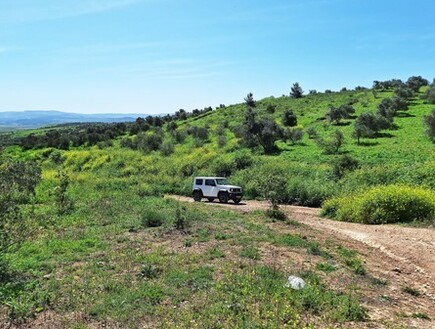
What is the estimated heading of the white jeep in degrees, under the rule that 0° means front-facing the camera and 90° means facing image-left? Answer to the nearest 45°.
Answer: approximately 315°

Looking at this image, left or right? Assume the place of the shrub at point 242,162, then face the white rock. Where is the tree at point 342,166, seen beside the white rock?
left

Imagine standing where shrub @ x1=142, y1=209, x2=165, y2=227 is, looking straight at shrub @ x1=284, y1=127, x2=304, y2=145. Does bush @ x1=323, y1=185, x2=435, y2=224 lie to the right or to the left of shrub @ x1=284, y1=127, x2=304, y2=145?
right

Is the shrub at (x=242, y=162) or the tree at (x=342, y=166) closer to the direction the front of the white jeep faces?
the tree

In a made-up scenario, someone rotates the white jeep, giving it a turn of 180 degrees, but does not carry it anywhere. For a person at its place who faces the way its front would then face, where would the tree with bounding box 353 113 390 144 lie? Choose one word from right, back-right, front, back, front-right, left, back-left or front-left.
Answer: right

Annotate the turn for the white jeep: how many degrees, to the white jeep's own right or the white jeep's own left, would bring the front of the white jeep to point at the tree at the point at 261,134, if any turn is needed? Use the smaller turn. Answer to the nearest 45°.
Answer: approximately 135° to the white jeep's own left

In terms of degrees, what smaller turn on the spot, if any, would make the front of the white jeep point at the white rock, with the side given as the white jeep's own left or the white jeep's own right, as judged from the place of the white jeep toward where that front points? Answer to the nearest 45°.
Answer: approximately 45° to the white jeep's own right

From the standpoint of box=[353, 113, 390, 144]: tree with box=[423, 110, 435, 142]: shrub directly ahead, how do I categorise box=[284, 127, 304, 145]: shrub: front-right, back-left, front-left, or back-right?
back-right

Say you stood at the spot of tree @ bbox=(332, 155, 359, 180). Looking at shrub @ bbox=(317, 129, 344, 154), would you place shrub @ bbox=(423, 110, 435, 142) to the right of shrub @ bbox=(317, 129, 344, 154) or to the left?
right

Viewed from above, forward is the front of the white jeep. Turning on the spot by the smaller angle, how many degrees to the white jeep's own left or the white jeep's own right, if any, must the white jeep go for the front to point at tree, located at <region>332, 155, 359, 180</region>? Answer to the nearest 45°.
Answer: approximately 45° to the white jeep's own left

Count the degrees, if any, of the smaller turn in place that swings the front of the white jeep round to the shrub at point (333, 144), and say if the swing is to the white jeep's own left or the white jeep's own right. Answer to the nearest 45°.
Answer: approximately 90° to the white jeep's own left

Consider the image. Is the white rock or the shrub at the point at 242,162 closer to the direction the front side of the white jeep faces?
the white rock
